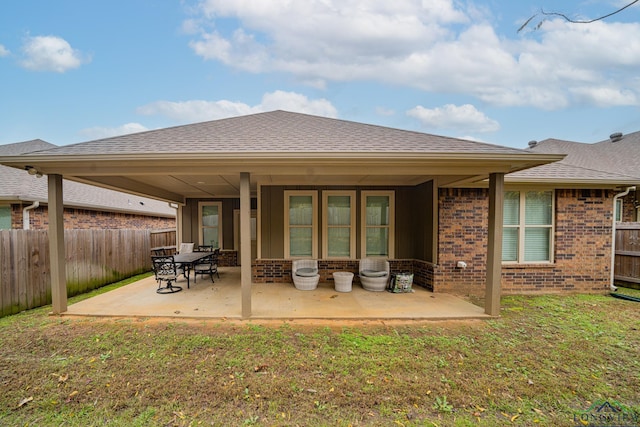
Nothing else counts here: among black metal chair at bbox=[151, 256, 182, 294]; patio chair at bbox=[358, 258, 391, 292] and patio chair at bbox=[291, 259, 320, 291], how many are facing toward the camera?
2

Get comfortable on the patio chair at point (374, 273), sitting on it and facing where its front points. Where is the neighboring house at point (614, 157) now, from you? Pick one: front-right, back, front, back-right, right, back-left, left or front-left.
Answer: back-left

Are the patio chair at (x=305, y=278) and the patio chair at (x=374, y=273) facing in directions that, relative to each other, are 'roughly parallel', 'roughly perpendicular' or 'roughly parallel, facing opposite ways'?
roughly parallel

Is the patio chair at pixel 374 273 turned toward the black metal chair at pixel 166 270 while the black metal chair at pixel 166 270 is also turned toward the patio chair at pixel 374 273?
no

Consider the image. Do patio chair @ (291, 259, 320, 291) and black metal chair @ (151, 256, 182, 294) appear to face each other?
no

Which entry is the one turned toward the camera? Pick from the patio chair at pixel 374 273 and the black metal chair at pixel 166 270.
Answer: the patio chair

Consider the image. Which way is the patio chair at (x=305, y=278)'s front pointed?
toward the camera

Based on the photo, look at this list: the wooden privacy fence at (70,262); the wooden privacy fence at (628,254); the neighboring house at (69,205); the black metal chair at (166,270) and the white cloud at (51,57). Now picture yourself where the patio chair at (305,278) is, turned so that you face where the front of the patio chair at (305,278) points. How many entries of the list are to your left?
1

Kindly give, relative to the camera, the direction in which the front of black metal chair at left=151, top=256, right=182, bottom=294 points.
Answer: facing away from the viewer and to the right of the viewer

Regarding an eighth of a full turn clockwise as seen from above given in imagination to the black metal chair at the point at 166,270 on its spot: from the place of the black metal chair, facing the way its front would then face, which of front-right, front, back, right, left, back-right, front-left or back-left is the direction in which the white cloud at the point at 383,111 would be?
front-left

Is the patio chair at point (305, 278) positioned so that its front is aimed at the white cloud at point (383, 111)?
no

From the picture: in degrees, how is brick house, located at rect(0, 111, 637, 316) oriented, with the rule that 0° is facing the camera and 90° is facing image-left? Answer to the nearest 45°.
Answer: approximately 180°

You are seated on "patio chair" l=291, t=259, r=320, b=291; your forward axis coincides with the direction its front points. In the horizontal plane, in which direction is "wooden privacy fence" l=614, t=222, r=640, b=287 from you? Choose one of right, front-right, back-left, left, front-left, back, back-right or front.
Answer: left

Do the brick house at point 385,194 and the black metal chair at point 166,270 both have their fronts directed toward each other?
no

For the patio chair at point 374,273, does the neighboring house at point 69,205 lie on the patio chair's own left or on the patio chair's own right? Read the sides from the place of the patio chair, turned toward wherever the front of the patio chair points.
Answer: on the patio chair's own right

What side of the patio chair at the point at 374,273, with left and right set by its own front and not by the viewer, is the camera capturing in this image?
front

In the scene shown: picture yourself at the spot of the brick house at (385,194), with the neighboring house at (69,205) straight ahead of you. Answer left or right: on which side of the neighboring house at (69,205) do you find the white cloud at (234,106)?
right
